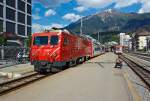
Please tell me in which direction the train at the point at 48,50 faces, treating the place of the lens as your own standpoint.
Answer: facing the viewer and to the left of the viewer
